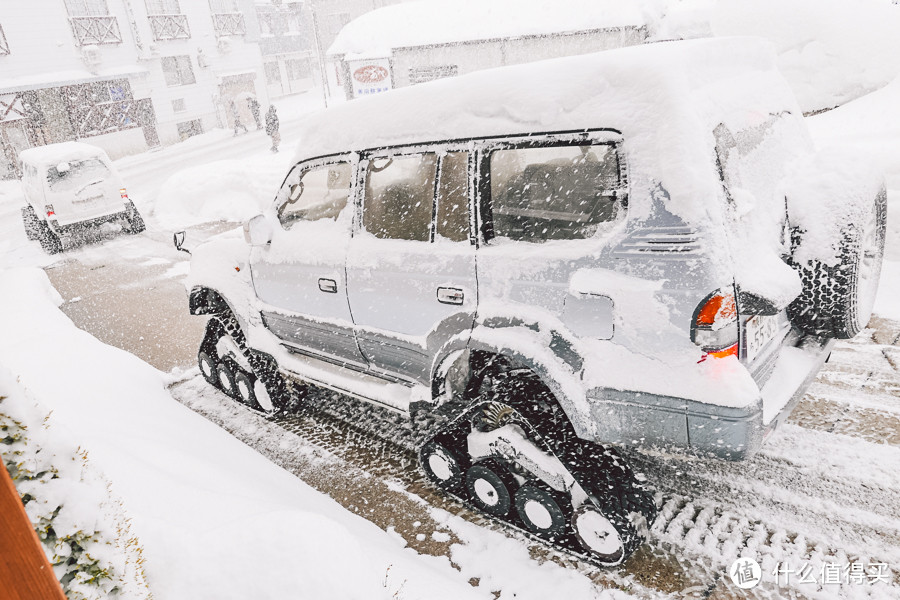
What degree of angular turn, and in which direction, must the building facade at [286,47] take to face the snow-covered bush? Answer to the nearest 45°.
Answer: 0° — it already faces it

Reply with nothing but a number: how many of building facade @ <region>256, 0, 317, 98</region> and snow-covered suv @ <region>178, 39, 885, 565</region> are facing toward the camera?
1

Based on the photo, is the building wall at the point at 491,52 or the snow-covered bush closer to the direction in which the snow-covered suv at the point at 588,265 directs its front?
the building wall

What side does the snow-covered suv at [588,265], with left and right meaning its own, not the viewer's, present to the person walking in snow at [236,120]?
front

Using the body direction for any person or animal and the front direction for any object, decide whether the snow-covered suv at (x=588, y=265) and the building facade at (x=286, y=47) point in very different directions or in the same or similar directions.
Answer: very different directions

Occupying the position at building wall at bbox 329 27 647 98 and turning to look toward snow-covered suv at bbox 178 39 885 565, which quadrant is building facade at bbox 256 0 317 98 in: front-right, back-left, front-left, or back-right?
back-right

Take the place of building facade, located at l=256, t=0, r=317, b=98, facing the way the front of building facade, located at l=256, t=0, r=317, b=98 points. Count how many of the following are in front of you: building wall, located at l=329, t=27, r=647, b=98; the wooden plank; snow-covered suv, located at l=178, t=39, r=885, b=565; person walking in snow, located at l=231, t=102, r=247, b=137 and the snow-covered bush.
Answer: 5

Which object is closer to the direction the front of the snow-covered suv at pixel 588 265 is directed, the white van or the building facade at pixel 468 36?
the white van

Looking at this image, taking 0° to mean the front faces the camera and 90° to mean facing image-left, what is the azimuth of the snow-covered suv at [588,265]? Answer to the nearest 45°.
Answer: approximately 135°

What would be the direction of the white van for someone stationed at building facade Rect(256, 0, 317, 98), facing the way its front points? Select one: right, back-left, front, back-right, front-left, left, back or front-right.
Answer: front

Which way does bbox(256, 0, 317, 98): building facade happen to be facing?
toward the camera

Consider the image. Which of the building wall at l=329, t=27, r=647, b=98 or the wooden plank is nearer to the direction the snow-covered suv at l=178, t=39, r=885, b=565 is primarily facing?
the building wall

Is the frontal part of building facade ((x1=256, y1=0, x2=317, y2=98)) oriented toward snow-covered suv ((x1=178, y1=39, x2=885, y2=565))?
yes

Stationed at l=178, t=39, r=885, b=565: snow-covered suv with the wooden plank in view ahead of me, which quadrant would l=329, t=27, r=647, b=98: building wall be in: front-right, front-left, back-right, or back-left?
back-right
